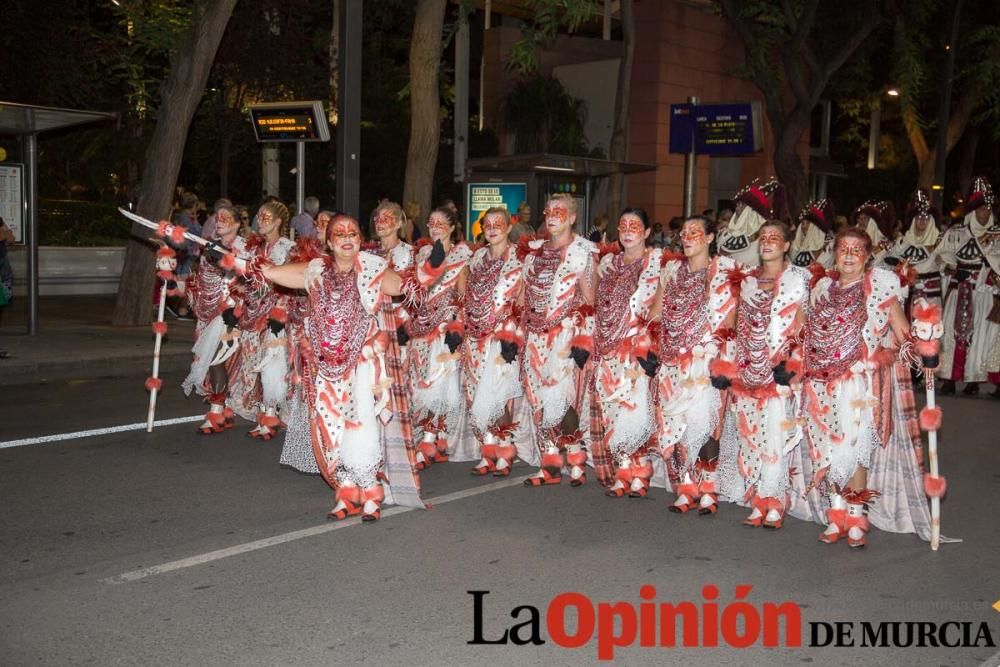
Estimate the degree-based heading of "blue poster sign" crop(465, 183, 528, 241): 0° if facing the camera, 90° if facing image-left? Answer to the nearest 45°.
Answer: approximately 0°

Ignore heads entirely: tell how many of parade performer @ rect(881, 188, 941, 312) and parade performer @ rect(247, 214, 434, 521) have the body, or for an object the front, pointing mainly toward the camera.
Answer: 2

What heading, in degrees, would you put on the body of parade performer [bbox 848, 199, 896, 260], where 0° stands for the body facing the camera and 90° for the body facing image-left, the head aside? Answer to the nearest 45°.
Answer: approximately 45°

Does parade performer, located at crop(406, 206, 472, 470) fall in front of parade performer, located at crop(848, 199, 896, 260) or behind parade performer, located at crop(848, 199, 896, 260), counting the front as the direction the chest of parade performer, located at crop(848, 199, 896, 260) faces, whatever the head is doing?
in front

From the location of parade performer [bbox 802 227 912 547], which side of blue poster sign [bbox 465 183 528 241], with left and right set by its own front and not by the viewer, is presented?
front

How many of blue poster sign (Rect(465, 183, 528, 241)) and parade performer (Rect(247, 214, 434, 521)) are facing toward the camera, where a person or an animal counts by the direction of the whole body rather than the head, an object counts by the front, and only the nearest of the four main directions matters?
2

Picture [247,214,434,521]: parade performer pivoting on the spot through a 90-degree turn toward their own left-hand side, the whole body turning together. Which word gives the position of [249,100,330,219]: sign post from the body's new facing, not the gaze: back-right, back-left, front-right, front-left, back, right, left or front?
left

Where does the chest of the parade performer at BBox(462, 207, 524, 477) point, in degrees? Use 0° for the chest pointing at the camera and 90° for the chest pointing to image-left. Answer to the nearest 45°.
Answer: approximately 45°
